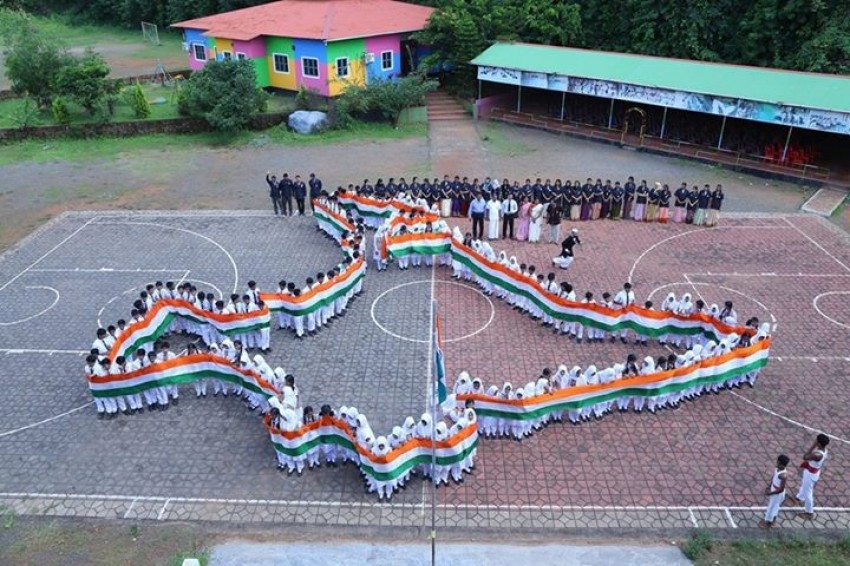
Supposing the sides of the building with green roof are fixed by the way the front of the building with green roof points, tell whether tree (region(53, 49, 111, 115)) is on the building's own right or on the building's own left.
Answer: on the building's own right

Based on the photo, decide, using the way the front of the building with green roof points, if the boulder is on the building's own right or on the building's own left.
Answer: on the building's own right

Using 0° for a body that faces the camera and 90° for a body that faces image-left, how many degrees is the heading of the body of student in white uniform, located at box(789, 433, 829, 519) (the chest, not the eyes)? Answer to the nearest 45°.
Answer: approximately 90°

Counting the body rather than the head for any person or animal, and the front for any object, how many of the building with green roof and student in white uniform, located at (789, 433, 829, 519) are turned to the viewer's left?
1

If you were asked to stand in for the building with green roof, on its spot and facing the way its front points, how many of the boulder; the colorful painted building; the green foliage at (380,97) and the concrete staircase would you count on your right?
4

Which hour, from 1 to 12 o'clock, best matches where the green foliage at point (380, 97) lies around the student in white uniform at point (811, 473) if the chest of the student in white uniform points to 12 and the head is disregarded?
The green foliage is roughly at 1 o'clock from the student in white uniform.

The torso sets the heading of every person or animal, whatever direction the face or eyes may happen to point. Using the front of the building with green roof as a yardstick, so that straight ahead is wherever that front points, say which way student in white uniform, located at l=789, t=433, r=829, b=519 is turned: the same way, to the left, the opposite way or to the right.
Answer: to the right

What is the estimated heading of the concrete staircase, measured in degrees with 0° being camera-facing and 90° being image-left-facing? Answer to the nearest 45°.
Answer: approximately 0°

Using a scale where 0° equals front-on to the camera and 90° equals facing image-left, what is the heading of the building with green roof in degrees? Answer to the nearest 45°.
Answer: approximately 0°

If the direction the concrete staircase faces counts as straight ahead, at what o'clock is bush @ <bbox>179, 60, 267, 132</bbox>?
The bush is roughly at 2 o'clock from the concrete staircase.

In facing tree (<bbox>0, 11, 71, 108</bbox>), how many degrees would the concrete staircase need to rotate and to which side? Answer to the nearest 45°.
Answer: approximately 90° to its right

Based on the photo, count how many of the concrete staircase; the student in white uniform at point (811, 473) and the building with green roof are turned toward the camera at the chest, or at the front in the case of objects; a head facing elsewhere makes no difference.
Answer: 2
